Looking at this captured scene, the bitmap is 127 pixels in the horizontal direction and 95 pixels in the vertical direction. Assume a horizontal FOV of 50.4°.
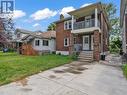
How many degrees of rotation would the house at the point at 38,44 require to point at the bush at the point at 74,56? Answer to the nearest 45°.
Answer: approximately 45° to its left

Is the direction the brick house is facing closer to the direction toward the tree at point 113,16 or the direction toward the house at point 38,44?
the house

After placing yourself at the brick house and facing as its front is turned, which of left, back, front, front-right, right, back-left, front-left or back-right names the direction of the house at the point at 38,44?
right

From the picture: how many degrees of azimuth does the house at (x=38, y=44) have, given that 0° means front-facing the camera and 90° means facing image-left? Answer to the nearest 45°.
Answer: approximately 0°

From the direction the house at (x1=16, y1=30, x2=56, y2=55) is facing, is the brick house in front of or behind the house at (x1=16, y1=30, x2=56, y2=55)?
in front

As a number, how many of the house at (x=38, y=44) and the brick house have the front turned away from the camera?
0

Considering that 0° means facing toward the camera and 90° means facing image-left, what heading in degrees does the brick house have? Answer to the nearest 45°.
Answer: approximately 45°

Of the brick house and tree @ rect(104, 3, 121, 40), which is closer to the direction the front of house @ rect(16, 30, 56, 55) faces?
the brick house

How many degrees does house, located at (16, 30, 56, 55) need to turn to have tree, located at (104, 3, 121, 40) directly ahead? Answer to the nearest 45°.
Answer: approximately 135° to its left

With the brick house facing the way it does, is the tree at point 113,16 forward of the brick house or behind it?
behind
